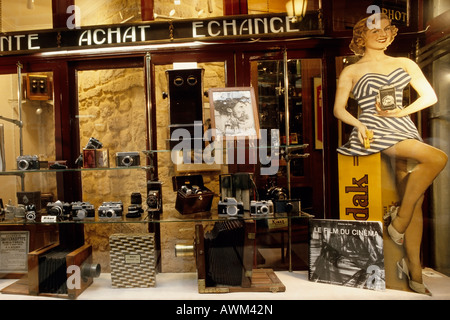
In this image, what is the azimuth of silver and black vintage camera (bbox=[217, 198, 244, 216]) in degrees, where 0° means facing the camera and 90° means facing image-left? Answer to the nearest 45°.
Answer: approximately 0°

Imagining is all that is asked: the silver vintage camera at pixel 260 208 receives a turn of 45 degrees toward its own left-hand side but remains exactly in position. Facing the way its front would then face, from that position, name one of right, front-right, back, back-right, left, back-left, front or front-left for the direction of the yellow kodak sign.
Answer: front-left

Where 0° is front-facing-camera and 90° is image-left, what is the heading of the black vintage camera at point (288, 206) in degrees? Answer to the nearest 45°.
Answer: approximately 0°

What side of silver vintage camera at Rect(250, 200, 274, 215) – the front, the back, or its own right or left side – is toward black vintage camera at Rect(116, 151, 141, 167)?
right

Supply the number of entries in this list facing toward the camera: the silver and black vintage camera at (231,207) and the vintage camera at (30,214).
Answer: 2

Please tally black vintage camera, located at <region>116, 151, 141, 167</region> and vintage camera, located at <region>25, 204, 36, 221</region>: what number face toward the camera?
2

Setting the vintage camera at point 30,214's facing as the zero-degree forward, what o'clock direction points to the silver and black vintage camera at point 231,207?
The silver and black vintage camera is roughly at 10 o'clock from the vintage camera.

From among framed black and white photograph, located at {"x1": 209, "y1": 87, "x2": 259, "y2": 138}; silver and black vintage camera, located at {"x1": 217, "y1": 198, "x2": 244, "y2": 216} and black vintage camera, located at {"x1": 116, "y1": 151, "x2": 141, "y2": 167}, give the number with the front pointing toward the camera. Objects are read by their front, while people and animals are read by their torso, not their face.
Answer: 3
